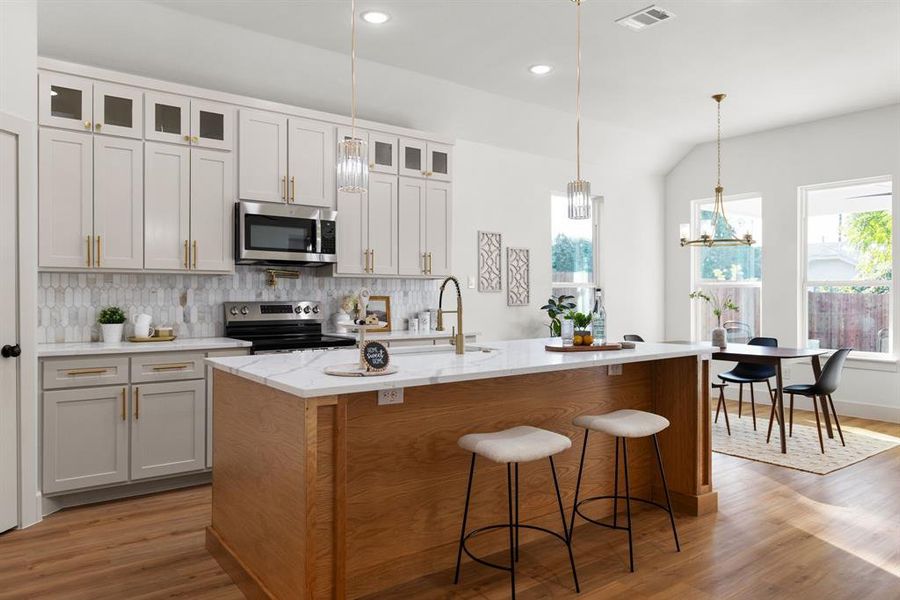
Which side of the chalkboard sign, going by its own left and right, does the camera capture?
front

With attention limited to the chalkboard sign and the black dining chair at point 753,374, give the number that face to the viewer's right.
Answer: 0

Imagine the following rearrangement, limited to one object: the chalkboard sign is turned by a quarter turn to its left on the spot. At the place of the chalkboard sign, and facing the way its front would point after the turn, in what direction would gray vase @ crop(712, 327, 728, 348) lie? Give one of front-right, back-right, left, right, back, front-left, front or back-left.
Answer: front-left

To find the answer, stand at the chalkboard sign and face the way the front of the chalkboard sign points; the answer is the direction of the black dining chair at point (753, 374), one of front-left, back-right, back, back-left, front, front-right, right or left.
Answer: back-left

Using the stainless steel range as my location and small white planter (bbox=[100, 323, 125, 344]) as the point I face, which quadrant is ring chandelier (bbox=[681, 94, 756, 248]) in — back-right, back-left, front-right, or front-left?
back-left

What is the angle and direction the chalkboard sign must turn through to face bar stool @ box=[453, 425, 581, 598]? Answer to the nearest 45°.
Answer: approximately 90° to its left
